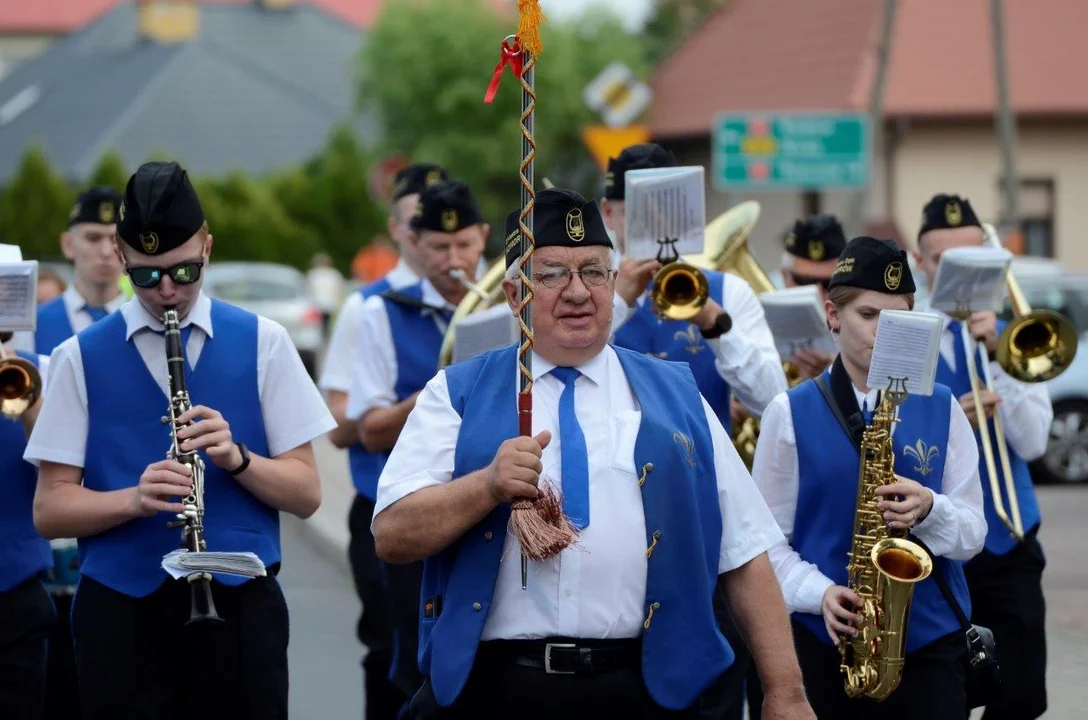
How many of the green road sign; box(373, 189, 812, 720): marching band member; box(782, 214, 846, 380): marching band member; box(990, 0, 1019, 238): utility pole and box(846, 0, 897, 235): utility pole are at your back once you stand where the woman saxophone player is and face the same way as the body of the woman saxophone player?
4

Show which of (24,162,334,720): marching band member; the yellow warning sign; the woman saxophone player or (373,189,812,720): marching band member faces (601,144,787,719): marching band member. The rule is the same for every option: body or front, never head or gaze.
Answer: the yellow warning sign

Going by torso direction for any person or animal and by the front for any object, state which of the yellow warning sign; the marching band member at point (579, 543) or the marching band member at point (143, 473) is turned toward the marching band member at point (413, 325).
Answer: the yellow warning sign

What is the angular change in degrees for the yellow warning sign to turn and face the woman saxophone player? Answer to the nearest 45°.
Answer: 0° — it already faces them

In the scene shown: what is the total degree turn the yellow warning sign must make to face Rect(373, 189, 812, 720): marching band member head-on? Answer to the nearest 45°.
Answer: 0° — it already faces them

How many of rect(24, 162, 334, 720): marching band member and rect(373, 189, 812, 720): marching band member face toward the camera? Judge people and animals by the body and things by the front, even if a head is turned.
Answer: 2

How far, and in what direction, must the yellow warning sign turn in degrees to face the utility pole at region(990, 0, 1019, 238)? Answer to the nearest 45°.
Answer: approximately 135° to its left

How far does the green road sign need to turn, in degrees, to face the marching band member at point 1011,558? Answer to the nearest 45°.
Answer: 0° — it already faces them
